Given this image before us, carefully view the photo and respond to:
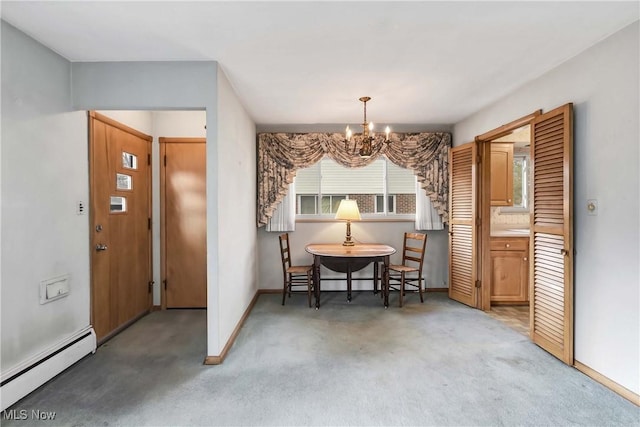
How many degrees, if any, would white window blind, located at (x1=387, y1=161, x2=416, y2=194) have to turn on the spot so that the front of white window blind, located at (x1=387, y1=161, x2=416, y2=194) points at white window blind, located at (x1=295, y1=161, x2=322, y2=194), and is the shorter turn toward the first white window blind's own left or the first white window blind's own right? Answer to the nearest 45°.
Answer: approximately 90° to the first white window blind's own right

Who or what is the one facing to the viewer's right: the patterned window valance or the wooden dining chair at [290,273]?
the wooden dining chair

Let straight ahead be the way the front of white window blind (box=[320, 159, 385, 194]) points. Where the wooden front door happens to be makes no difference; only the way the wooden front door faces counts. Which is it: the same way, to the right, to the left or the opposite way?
to the left

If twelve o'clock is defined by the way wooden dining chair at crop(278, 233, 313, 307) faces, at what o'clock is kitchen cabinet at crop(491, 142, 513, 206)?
The kitchen cabinet is roughly at 12 o'clock from the wooden dining chair.

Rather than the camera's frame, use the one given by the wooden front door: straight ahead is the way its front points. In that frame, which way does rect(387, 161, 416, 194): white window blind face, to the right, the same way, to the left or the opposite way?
to the right

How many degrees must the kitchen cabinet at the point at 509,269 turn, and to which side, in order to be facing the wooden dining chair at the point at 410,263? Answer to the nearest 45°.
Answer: approximately 90° to its right

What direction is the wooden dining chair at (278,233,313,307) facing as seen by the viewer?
to the viewer's right

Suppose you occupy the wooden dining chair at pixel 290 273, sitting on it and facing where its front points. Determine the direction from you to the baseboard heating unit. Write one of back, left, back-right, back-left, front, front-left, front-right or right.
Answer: back-right

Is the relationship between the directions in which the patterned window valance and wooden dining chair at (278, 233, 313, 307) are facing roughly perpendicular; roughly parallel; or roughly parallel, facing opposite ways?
roughly perpendicular
